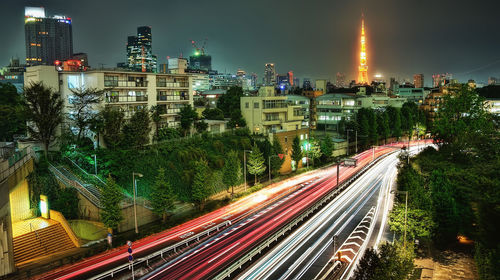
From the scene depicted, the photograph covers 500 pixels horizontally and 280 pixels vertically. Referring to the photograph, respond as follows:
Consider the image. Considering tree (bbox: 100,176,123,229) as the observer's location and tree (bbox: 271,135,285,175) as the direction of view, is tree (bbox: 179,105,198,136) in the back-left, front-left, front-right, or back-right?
front-left

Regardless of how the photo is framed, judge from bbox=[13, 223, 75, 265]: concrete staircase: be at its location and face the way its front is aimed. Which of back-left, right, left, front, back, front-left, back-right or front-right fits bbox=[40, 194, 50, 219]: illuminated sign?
back-left

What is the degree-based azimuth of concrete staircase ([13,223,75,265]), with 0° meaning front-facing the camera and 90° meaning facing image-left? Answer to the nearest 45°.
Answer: approximately 315°

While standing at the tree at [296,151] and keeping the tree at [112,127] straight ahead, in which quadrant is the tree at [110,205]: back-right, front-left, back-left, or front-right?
front-left

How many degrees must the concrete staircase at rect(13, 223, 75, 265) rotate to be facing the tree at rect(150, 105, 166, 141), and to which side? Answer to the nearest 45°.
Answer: approximately 90° to its left

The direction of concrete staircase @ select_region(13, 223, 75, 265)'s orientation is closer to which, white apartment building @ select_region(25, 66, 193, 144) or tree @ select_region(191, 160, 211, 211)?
the tree

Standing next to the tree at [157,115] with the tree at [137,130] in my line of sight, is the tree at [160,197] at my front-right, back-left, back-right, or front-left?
front-left

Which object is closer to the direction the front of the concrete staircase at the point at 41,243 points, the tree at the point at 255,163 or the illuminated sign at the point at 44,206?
the tree

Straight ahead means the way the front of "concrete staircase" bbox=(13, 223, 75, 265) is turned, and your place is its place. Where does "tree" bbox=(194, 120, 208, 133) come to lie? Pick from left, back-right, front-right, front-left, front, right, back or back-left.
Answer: left

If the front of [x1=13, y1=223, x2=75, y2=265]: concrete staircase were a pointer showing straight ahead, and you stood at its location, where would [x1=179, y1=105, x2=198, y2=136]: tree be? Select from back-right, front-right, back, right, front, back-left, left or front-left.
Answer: left

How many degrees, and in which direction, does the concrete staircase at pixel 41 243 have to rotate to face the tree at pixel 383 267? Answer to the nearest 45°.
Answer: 0° — it already faces it

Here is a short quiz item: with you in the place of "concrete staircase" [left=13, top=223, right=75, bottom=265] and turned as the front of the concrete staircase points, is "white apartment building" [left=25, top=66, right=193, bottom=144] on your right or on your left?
on your left

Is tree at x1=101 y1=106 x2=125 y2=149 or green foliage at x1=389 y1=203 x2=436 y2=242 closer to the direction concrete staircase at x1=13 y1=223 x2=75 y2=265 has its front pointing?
the green foliage

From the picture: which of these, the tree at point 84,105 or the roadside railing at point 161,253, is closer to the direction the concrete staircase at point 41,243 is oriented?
the roadside railing
